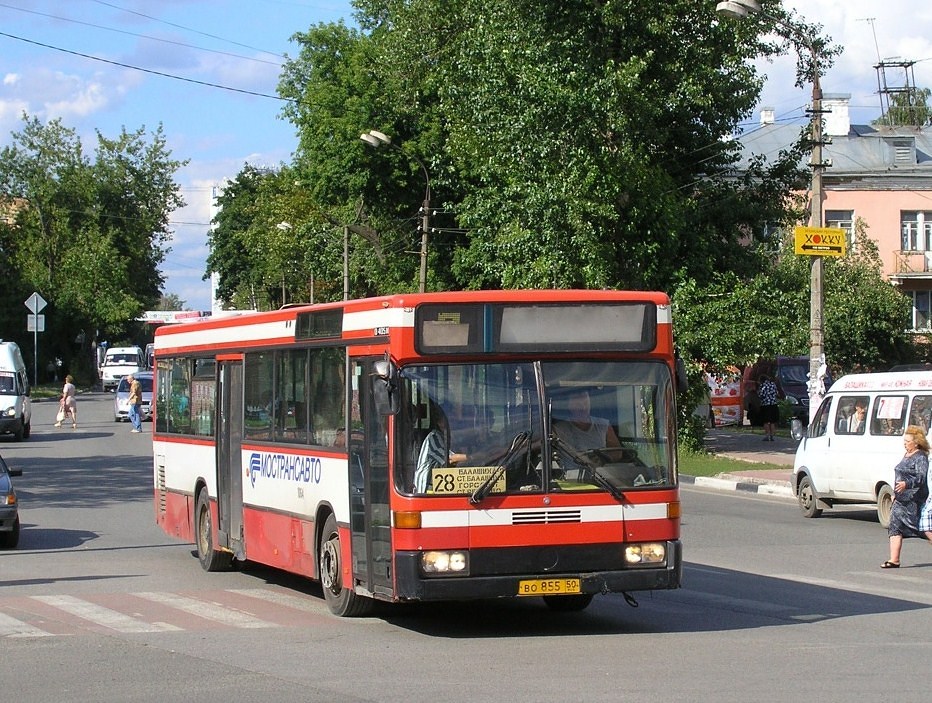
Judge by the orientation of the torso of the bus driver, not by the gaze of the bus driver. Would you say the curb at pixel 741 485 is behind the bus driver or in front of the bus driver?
behind

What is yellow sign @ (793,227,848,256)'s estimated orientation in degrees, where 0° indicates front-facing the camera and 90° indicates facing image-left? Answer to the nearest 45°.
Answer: approximately 0°

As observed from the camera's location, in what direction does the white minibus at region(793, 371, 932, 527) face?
facing away from the viewer and to the left of the viewer

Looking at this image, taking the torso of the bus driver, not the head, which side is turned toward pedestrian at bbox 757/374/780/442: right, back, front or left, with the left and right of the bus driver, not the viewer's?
back

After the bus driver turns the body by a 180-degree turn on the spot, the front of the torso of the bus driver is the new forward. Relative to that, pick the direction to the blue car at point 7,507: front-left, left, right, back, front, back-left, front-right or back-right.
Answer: front-left

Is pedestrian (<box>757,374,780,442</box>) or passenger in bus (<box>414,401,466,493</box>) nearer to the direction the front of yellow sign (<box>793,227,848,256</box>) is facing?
the passenger in bus

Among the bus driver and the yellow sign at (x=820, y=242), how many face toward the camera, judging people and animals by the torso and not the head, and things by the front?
2

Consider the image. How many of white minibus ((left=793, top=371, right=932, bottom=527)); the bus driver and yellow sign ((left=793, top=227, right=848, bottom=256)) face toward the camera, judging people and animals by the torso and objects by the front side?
2

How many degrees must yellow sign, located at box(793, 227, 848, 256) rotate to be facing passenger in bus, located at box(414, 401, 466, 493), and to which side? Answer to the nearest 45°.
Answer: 0° — it already faces them

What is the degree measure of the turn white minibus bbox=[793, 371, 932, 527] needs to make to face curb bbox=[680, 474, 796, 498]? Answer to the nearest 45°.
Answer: approximately 45° to its right

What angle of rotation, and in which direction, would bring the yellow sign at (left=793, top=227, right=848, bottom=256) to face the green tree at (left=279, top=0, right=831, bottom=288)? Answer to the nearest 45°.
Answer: approximately 135° to its right

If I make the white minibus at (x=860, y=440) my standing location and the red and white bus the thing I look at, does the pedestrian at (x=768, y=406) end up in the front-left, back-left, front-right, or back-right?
back-right

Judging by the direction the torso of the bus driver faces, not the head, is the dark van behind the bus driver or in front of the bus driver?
behind
